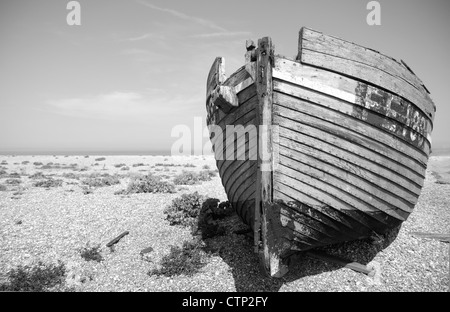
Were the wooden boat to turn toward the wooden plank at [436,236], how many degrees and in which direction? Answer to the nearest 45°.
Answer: approximately 90° to its left

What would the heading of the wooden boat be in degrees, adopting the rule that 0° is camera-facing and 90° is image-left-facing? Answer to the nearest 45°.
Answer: approximately 45°

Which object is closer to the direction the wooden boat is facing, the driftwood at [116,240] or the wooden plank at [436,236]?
the driftwood

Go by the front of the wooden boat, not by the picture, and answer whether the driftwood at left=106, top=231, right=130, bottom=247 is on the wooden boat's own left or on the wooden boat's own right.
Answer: on the wooden boat's own right
